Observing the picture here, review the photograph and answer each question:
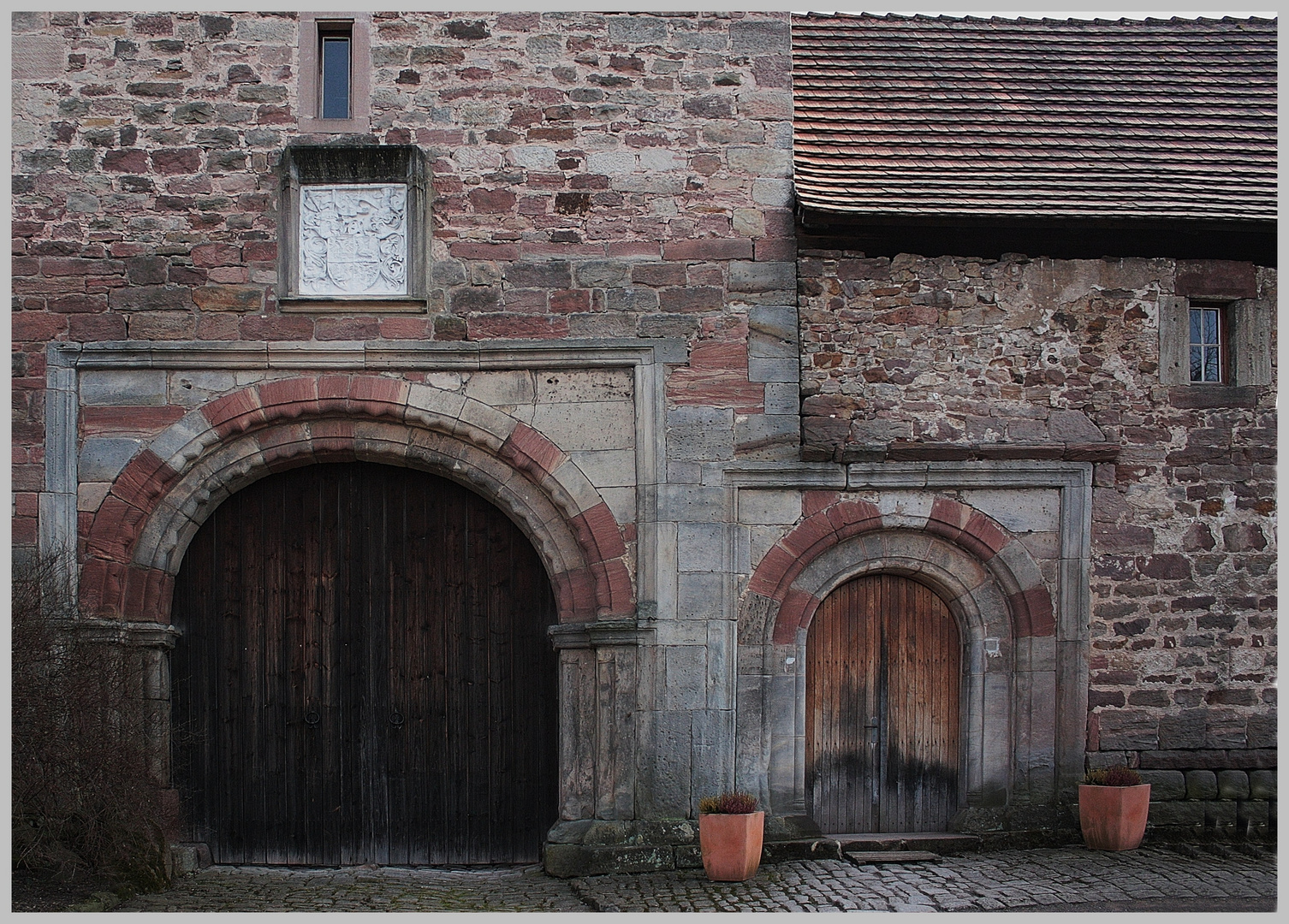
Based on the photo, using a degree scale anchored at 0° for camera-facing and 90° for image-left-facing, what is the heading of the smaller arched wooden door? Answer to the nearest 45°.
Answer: approximately 0°

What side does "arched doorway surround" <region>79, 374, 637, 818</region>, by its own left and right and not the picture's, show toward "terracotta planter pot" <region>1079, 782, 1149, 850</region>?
left

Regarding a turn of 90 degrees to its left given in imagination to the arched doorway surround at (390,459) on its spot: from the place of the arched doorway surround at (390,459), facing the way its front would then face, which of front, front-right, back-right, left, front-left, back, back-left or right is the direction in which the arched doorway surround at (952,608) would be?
front

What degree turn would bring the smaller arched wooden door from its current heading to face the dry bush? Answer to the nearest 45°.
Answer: approximately 45° to its right

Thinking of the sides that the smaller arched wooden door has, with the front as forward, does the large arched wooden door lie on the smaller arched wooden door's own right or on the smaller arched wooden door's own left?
on the smaller arched wooden door's own right
